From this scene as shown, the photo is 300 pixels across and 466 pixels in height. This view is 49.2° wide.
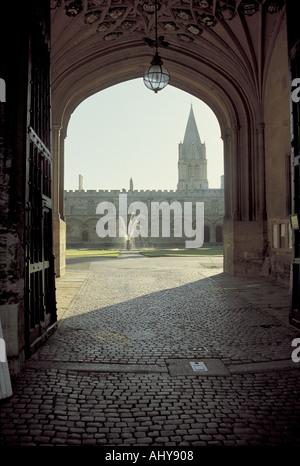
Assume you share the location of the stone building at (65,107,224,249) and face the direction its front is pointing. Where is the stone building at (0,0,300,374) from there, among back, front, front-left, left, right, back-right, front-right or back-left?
front

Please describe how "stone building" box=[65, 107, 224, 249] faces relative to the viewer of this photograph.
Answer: facing the viewer

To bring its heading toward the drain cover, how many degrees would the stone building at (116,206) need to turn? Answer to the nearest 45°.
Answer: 0° — it already faces it

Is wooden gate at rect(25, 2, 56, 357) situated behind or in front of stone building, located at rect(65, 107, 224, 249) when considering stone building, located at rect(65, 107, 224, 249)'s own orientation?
in front

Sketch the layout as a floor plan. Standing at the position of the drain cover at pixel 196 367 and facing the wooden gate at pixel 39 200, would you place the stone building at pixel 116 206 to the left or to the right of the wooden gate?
right
